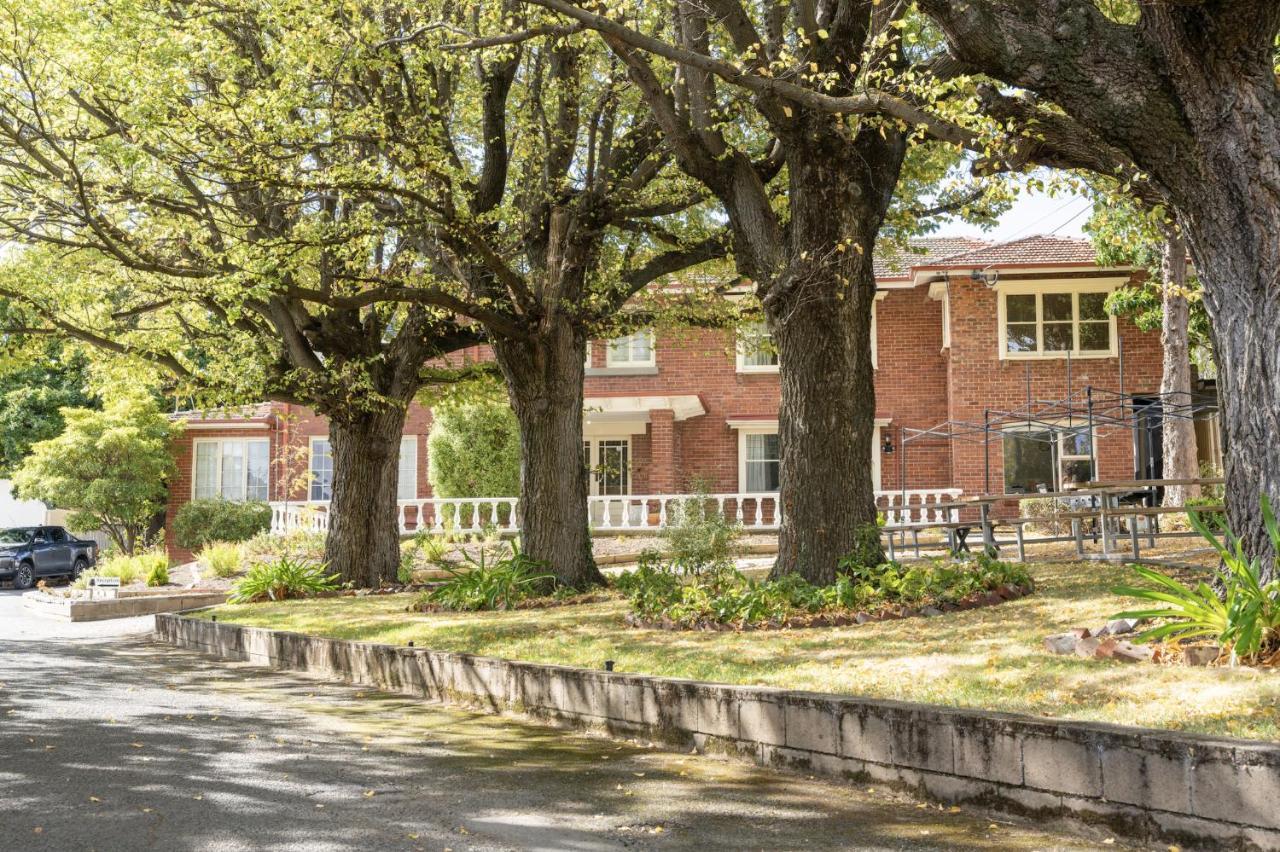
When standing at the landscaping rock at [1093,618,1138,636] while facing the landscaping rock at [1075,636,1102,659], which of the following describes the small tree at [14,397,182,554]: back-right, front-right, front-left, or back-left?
back-right

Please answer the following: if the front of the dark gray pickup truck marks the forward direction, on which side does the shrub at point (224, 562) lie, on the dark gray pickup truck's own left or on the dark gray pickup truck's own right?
on the dark gray pickup truck's own left

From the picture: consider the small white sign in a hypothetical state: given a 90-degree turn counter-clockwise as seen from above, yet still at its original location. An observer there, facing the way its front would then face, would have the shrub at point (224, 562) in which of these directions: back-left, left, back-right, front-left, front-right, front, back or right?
front-left

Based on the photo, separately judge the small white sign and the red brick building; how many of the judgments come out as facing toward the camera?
2

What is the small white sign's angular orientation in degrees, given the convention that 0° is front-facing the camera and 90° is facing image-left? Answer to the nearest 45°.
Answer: approximately 0°

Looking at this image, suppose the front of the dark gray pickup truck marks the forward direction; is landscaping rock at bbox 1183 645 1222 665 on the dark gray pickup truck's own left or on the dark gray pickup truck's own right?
on the dark gray pickup truck's own left

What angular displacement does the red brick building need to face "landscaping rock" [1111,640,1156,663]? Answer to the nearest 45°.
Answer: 0° — it already faces it

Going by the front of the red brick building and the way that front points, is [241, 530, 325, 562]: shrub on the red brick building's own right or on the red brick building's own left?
on the red brick building's own right

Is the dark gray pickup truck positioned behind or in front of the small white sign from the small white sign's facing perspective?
behind

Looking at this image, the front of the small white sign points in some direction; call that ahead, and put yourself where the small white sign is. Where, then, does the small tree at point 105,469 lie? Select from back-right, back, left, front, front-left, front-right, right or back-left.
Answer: back

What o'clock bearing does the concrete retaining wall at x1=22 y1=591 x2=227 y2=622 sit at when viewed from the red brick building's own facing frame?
The concrete retaining wall is roughly at 2 o'clock from the red brick building.

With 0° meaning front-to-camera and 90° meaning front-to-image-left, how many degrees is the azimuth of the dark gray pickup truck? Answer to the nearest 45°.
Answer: approximately 45°

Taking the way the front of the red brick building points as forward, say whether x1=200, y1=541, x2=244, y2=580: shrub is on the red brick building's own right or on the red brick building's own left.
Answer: on the red brick building's own right
